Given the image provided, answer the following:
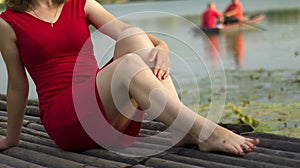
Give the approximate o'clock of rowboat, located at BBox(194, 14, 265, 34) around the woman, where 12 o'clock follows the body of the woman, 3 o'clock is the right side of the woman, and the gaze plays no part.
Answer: The rowboat is roughly at 8 o'clock from the woman.

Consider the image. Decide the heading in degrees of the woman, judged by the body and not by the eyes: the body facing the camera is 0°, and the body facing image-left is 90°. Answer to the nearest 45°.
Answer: approximately 315°

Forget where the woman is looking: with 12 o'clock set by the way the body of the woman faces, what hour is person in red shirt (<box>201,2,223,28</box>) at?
The person in red shirt is roughly at 8 o'clock from the woman.
